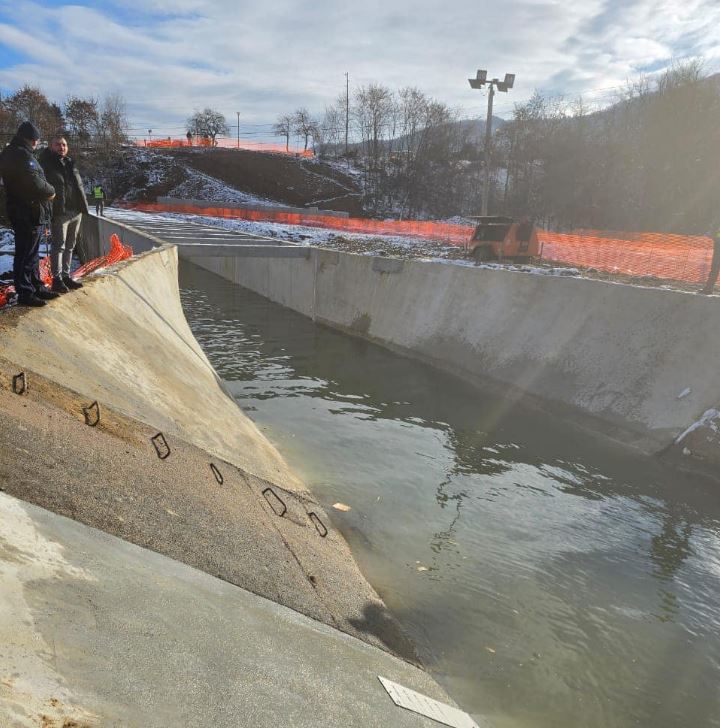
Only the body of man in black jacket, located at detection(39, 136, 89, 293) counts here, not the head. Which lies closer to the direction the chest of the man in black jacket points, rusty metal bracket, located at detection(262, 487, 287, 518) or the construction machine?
the rusty metal bracket

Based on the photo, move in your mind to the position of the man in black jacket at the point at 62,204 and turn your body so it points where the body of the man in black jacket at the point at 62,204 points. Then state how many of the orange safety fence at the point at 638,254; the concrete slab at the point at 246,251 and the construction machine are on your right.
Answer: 0

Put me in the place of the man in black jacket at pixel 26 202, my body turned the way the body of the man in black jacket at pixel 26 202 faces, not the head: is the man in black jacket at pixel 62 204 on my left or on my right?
on my left

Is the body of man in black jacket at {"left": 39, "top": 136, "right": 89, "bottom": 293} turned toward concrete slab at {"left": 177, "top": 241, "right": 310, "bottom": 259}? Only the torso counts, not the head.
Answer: no

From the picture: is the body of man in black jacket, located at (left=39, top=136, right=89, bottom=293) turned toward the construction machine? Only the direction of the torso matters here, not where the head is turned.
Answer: no

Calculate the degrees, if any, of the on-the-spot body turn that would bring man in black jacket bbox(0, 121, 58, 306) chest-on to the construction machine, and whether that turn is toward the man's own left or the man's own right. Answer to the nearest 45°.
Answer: approximately 45° to the man's own left

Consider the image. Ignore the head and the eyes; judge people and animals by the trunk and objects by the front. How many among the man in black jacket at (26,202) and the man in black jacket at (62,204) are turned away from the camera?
0

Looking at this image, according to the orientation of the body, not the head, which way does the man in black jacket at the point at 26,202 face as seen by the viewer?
to the viewer's right
